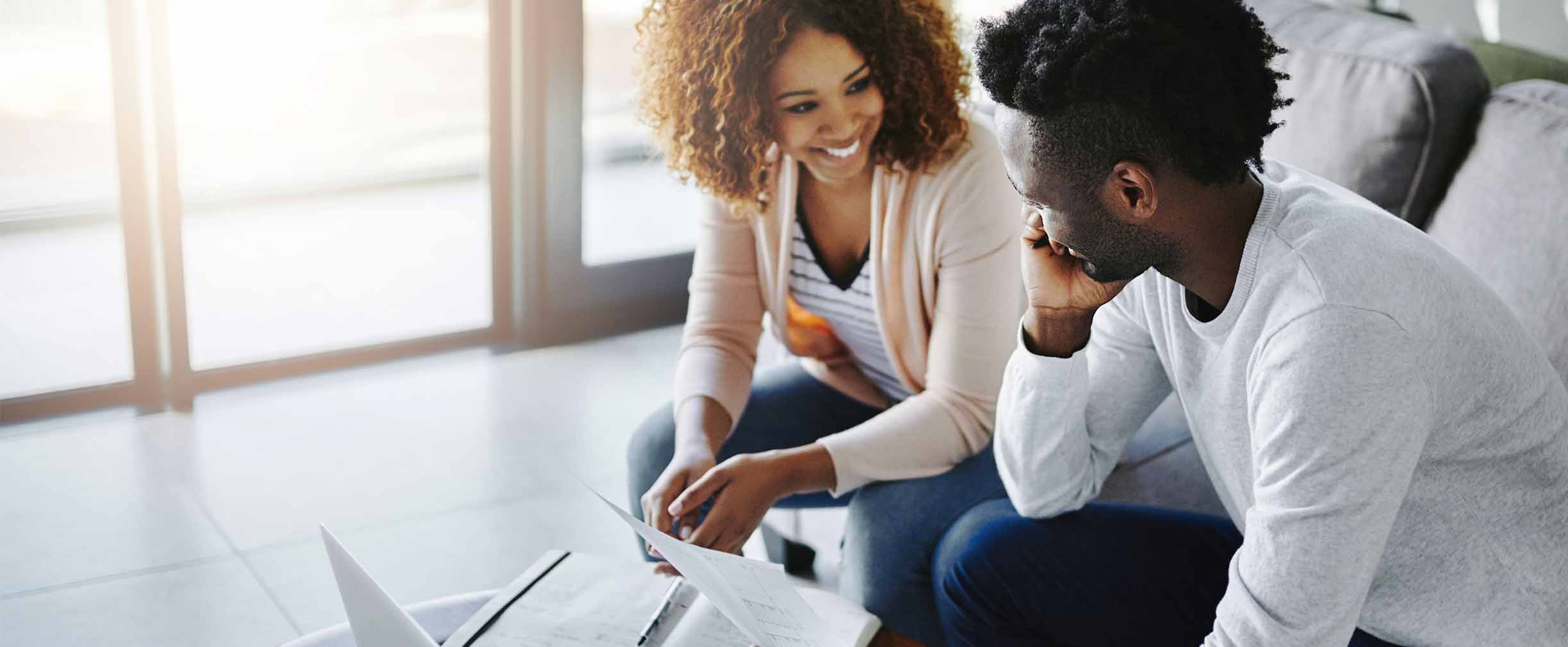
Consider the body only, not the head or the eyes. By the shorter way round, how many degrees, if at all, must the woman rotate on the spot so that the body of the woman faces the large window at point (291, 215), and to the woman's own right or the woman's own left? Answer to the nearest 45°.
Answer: approximately 90° to the woman's own right

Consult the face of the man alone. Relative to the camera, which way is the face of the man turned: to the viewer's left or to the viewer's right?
to the viewer's left

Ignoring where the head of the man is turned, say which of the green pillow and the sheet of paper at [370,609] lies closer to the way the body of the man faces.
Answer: the sheet of paper

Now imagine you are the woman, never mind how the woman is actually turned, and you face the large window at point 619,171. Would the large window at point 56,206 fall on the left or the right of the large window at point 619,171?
left

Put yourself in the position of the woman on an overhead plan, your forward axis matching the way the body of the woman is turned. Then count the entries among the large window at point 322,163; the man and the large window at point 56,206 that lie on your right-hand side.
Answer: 2

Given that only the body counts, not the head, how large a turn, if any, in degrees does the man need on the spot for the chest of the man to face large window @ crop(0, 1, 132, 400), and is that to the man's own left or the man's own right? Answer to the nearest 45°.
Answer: approximately 45° to the man's own right

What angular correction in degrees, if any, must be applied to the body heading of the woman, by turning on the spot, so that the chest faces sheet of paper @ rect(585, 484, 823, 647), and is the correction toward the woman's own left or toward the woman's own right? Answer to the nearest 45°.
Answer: approximately 45° to the woman's own left

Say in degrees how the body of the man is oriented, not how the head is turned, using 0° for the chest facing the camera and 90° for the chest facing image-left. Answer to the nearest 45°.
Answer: approximately 90°

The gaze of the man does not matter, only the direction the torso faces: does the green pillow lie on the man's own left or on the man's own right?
on the man's own right

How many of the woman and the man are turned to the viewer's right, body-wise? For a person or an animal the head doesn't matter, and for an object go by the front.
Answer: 0

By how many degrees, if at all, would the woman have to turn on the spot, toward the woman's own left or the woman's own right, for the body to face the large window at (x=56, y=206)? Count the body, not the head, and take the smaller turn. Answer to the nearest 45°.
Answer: approximately 90° to the woman's own right

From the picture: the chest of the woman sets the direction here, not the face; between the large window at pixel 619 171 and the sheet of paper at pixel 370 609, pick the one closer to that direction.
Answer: the sheet of paper

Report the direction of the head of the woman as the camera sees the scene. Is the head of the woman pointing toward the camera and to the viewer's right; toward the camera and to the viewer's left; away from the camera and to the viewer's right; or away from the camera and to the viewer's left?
toward the camera and to the viewer's right

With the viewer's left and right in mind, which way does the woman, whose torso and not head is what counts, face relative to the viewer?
facing the viewer and to the left of the viewer
